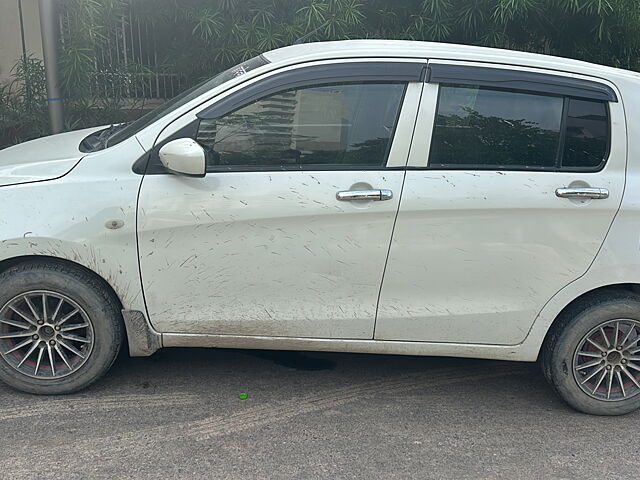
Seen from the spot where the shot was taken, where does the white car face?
facing to the left of the viewer
